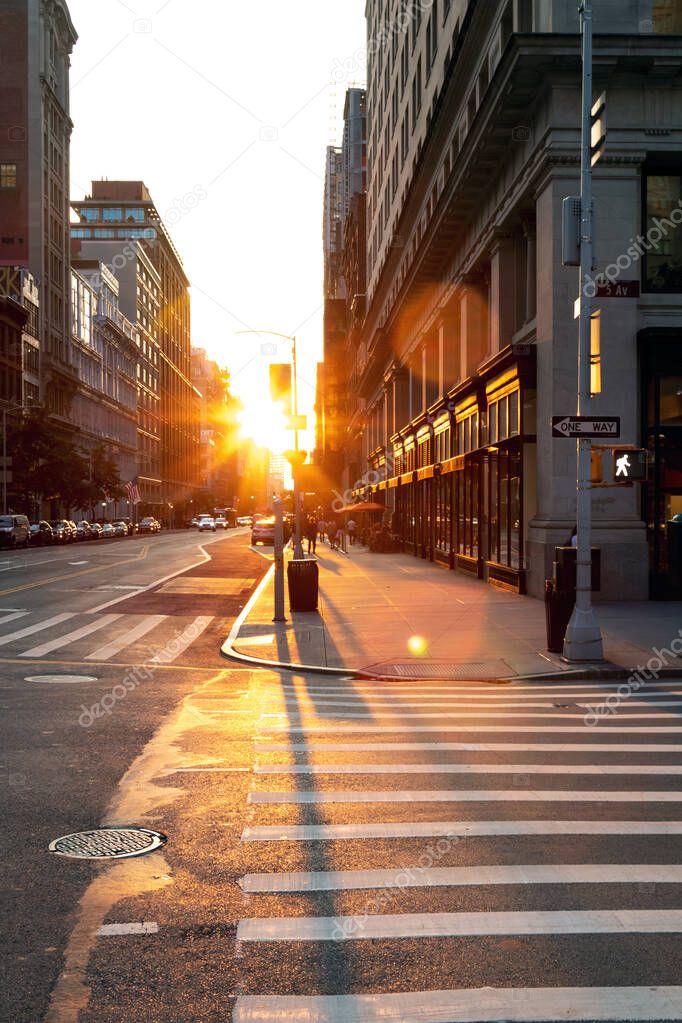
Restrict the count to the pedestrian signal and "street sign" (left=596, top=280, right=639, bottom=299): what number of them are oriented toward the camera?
2

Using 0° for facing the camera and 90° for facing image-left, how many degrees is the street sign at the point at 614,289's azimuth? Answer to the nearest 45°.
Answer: approximately 0°

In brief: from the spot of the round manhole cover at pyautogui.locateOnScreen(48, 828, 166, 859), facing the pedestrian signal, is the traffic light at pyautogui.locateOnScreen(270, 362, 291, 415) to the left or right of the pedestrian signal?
left

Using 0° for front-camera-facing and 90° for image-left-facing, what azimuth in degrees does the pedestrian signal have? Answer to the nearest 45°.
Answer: approximately 0°

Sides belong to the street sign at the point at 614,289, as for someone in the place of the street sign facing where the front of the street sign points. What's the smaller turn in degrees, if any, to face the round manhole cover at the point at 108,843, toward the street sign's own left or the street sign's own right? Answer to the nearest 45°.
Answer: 0° — it already faces it

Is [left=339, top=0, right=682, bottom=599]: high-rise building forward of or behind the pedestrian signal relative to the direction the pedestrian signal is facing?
behind
